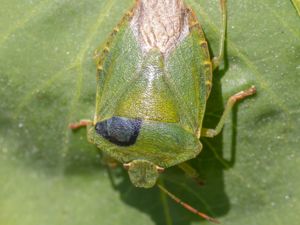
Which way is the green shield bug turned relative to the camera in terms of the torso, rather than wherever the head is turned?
toward the camera
